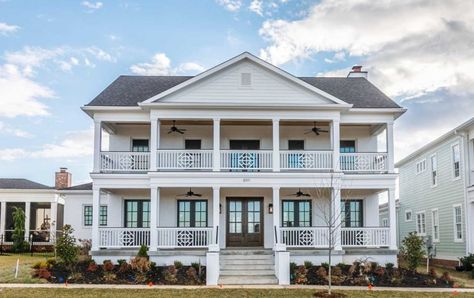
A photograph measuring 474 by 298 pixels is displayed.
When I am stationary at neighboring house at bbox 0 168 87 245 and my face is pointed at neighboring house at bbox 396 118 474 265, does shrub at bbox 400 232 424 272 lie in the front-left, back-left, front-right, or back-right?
front-right

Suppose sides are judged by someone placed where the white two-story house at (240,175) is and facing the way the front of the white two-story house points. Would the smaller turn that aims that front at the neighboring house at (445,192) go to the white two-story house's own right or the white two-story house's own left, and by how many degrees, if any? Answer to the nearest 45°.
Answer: approximately 135° to the white two-story house's own left

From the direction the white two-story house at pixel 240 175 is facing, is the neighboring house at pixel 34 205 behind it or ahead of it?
behind

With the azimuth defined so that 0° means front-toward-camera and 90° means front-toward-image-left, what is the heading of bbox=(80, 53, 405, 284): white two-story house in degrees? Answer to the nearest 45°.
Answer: approximately 0°

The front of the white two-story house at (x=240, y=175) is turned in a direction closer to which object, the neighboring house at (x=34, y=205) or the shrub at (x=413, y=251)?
the shrub

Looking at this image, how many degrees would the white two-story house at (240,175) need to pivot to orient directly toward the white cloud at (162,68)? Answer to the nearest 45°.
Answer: approximately 135° to its right

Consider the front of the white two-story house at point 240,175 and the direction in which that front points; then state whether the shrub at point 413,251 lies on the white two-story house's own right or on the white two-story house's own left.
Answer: on the white two-story house's own left
